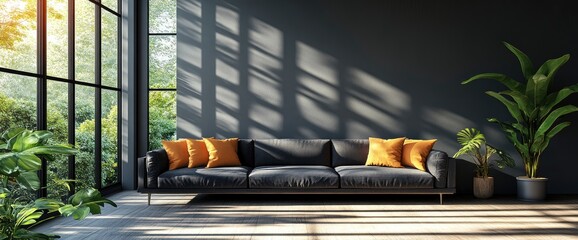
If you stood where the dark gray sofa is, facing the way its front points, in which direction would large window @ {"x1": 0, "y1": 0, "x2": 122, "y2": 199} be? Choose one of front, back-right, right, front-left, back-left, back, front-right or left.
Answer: right

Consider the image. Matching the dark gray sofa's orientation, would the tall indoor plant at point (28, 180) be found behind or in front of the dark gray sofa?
in front

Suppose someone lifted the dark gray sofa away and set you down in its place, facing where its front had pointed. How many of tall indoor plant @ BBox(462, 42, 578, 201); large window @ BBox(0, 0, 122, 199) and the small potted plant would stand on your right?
1

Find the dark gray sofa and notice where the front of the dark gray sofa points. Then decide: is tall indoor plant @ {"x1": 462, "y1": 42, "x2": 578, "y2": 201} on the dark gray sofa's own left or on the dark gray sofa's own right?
on the dark gray sofa's own left

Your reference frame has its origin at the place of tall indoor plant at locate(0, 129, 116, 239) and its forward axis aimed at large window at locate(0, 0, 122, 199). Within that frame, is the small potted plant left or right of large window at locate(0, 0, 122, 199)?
right

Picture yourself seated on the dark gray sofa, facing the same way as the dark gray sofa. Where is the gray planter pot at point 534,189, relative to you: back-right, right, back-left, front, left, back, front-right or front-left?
left

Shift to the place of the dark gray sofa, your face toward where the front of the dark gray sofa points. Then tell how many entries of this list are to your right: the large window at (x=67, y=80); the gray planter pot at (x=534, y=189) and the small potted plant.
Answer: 1

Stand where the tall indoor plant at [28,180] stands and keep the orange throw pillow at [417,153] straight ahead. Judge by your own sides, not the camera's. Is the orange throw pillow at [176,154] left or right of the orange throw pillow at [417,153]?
left

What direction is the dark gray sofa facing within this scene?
toward the camera
